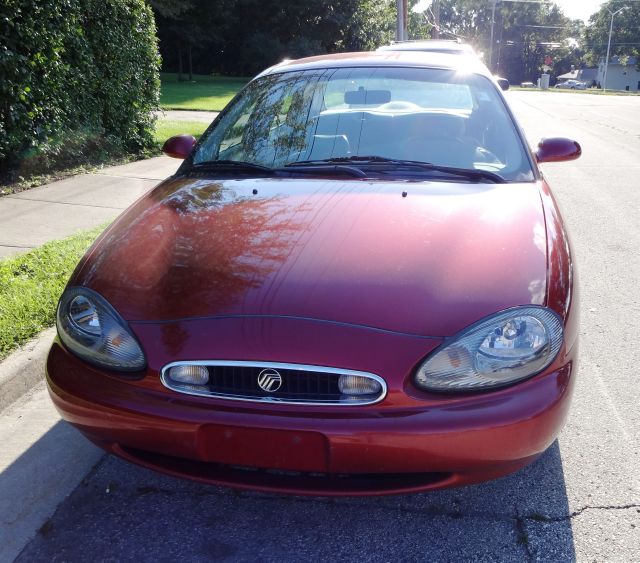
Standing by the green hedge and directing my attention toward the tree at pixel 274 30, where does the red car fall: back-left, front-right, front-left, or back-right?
back-right

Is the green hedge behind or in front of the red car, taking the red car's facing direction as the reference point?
behind

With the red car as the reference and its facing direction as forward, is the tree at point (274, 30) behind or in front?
behind

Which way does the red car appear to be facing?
toward the camera

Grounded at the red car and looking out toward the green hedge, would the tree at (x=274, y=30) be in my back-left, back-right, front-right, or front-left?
front-right
